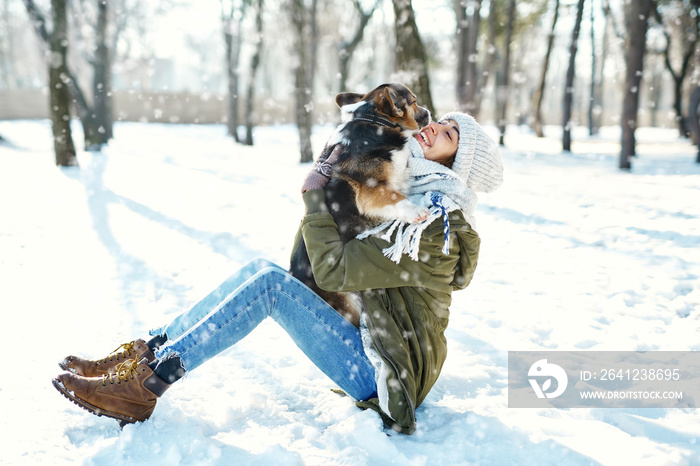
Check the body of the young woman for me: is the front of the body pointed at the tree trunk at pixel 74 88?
no

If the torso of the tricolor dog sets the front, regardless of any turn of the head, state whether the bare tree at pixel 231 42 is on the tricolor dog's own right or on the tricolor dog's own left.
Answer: on the tricolor dog's own left

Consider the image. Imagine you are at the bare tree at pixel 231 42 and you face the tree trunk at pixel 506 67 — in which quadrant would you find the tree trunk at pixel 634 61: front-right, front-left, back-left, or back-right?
front-right

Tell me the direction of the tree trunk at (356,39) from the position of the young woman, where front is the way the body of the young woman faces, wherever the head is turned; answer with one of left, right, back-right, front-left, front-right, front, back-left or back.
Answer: right

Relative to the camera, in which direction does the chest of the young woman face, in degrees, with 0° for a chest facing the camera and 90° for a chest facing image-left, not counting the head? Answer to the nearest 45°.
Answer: approximately 90°

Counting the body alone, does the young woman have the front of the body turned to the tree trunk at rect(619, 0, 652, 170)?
no

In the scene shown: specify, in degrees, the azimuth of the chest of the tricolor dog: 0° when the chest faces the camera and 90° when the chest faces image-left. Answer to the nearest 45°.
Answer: approximately 270°

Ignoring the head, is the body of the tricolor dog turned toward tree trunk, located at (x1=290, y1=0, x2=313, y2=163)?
no

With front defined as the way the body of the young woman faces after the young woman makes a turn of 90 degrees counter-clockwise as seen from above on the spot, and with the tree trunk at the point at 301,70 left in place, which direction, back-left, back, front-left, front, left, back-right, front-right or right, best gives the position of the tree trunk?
back

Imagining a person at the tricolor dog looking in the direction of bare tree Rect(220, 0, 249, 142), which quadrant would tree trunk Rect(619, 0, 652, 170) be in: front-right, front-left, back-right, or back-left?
front-right

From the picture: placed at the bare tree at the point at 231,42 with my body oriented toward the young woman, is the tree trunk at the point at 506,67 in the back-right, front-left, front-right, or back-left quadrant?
front-left
